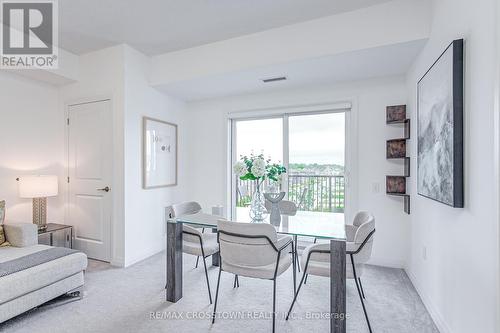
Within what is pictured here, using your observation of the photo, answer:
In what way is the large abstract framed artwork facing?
to the viewer's left

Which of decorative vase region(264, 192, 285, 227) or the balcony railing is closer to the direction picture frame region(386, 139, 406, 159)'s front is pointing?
the decorative vase

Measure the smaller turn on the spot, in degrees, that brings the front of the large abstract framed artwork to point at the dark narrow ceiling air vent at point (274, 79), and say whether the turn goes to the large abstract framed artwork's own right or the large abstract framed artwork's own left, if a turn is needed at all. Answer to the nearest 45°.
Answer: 0° — it already faces it

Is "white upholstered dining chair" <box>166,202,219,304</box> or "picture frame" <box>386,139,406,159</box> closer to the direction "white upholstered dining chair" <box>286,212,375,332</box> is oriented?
the white upholstered dining chair

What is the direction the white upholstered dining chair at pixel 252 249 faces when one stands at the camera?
facing away from the viewer and to the right of the viewer

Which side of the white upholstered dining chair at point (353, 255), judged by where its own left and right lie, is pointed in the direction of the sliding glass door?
right

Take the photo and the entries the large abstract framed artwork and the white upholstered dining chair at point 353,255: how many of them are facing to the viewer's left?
2

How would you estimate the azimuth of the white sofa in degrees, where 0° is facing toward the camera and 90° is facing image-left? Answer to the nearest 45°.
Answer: approximately 315°

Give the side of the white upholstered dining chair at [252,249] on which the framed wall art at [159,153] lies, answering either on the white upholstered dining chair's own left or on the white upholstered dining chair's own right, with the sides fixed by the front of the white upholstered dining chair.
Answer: on the white upholstered dining chair's own left

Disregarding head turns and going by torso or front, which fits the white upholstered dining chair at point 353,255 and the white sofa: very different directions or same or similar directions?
very different directions

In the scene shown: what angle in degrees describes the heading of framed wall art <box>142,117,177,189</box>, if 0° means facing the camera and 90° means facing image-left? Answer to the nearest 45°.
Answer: approximately 315°
